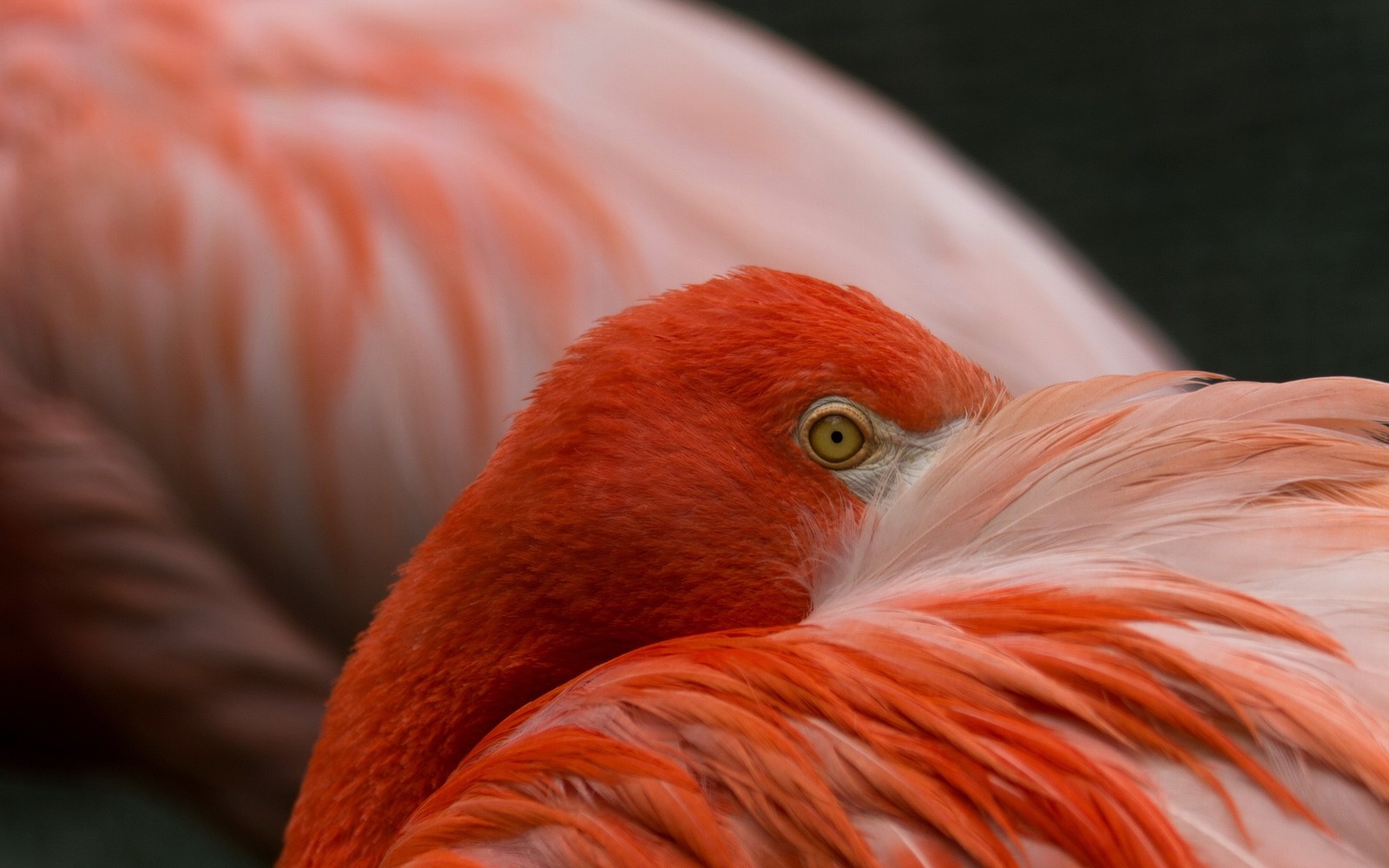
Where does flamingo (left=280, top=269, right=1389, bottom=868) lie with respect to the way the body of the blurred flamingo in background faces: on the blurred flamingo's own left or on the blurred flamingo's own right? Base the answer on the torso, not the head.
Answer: on the blurred flamingo's own left

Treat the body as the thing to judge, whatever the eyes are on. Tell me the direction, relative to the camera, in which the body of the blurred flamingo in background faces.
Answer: to the viewer's left

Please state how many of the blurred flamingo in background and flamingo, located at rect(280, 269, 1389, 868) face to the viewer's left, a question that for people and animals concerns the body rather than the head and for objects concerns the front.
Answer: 2

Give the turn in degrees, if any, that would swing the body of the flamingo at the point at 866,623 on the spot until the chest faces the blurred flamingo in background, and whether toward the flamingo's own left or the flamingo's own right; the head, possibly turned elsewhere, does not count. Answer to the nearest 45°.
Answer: approximately 45° to the flamingo's own right

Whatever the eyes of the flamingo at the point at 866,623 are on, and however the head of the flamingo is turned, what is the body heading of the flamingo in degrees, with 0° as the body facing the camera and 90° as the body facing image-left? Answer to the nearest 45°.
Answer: approximately 90°
